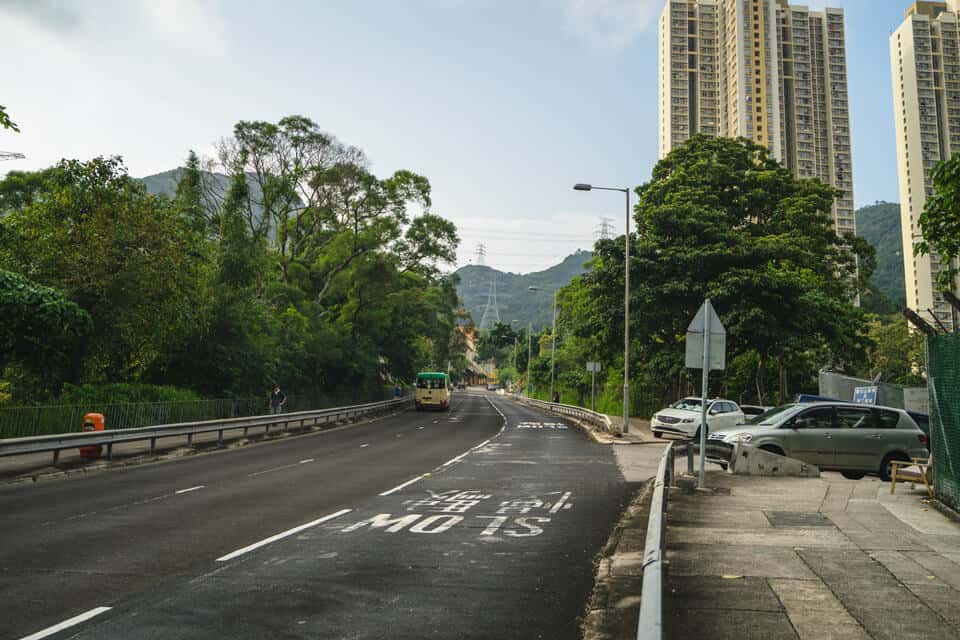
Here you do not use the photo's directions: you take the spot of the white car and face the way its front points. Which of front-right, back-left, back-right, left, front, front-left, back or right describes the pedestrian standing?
front-right

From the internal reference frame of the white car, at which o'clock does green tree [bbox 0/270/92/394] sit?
The green tree is roughly at 12 o'clock from the white car.

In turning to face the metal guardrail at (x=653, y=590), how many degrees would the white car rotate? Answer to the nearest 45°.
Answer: approximately 45° to its left

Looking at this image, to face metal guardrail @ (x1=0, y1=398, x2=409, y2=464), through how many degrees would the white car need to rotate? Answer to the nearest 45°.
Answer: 0° — it already faces it

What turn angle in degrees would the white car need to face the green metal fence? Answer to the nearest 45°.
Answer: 0° — it already faces it

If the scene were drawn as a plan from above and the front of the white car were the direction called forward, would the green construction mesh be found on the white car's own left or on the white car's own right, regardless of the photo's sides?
on the white car's own left

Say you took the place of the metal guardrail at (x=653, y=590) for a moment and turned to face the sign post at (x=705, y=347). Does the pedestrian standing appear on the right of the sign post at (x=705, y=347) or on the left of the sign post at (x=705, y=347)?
left

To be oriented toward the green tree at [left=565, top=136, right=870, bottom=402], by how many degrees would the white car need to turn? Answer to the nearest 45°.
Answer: approximately 135° to its right

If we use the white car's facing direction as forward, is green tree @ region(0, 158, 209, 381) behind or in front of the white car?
in front

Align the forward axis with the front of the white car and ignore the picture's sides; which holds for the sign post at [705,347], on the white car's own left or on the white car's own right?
on the white car's own left

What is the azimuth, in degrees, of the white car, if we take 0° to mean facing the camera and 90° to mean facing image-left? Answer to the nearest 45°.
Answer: approximately 45°
